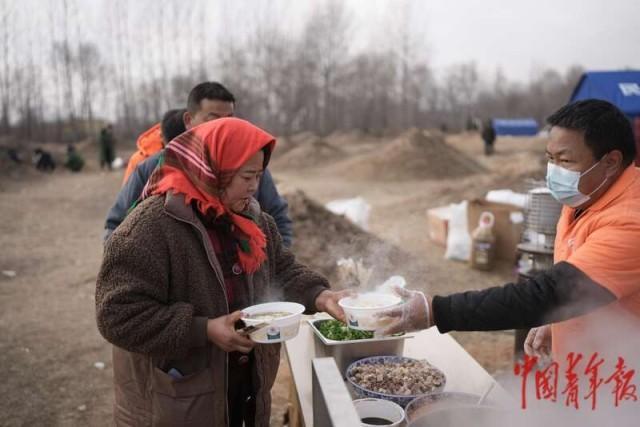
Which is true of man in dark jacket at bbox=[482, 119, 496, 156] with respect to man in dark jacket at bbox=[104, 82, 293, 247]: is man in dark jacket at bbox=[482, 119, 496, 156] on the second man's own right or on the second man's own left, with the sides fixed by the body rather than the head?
on the second man's own left

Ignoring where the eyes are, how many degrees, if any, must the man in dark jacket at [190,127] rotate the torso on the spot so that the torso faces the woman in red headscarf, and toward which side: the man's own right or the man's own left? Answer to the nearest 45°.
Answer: approximately 45° to the man's own right

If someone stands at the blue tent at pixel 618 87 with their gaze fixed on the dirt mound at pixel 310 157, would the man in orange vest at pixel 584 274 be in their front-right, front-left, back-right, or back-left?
back-left

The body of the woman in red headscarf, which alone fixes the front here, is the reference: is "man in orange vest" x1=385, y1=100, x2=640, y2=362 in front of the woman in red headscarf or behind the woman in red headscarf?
in front

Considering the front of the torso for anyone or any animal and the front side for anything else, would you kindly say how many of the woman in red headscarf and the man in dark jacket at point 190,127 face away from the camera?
0

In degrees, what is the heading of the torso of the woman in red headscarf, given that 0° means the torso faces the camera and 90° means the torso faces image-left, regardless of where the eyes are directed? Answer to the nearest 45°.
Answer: approximately 315°

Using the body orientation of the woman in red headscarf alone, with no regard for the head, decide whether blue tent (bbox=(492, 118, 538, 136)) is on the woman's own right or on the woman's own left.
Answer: on the woman's own left

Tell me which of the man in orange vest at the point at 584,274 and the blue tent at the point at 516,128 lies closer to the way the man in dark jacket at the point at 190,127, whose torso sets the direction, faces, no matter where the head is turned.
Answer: the man in orange vest

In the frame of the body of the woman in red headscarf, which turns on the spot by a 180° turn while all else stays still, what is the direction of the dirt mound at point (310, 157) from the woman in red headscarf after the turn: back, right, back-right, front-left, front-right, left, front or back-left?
front-right

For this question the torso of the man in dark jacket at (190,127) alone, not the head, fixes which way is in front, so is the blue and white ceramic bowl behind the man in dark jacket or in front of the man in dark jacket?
in front

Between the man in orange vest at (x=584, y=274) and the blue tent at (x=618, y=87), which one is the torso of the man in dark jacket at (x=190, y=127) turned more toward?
the man in orange vest

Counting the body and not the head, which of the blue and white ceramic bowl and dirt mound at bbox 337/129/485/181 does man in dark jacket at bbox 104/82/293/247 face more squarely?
the blue and white ceramic bowl
